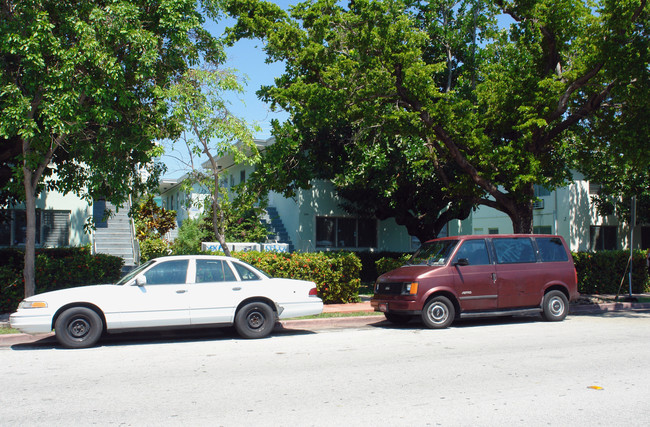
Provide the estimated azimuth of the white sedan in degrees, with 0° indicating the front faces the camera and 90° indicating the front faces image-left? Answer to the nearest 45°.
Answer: approximately 90°

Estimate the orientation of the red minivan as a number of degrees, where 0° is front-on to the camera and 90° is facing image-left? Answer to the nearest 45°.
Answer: approximately 45°

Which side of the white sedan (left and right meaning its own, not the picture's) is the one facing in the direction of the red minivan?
back

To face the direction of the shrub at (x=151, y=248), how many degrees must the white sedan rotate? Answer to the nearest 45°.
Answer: approximately 90° to its right

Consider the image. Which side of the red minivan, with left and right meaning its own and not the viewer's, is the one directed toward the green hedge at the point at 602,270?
back

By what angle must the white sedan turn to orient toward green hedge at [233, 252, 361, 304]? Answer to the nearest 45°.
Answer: approximately 135° to its right
